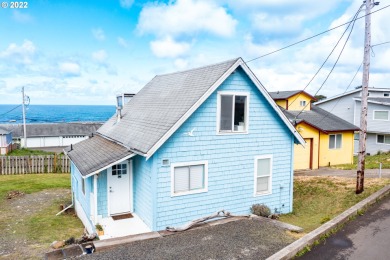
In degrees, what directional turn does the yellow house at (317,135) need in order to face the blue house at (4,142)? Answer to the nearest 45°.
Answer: approximately 45° to its right

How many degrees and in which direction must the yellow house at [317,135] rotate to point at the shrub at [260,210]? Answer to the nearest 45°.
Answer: approximately 45° to its left

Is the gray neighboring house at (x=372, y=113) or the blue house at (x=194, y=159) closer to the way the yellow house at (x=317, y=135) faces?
the blue house

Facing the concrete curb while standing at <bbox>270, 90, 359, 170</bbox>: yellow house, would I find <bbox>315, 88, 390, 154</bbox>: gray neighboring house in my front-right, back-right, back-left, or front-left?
back-left

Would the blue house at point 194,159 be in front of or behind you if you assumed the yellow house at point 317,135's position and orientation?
in front

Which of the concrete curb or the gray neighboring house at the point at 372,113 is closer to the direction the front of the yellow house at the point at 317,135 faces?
the concrete curb

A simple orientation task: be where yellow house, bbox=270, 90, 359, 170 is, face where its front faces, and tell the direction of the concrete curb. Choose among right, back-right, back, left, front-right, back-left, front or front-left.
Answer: front-left

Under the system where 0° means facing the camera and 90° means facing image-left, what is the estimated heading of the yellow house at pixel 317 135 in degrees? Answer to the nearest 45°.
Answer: approximately 45°
